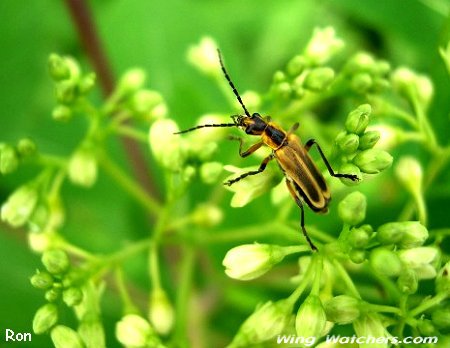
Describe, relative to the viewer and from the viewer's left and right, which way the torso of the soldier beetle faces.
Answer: facing away from the viewer and to the left of the viewer

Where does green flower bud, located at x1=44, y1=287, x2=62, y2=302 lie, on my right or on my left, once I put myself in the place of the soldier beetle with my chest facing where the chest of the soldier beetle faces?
on my left

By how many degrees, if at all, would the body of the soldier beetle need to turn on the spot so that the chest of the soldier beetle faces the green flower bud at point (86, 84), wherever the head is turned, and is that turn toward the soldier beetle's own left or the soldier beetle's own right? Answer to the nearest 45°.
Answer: approximately 45° to the soldier beetle's own left

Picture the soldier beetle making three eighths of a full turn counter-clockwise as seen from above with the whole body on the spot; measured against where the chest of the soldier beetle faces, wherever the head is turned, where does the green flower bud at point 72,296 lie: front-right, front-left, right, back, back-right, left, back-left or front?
right

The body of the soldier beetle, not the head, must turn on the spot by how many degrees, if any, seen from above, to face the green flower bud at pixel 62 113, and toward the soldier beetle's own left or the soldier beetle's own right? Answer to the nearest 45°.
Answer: approximately 45° to the soldier beetle's own left

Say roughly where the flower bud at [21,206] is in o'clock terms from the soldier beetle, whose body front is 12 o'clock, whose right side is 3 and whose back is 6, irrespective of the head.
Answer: The flower bud is roughly at 11 o'clock from the soldier beetle.
